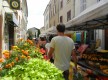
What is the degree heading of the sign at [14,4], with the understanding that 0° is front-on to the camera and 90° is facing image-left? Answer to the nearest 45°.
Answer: approximately 0°

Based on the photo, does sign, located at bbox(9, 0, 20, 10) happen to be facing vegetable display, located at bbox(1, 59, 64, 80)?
yes

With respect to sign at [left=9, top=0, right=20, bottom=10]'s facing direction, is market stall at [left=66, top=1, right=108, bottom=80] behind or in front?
in front
